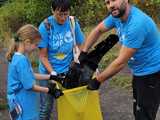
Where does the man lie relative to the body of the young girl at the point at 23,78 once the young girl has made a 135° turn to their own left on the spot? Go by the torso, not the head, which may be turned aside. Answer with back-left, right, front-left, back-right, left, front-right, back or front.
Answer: back-right

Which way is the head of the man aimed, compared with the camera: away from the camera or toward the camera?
toward the camera

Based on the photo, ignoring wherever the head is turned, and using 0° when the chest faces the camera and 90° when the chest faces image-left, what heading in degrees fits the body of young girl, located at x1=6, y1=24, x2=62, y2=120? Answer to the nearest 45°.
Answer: approximately 270°
